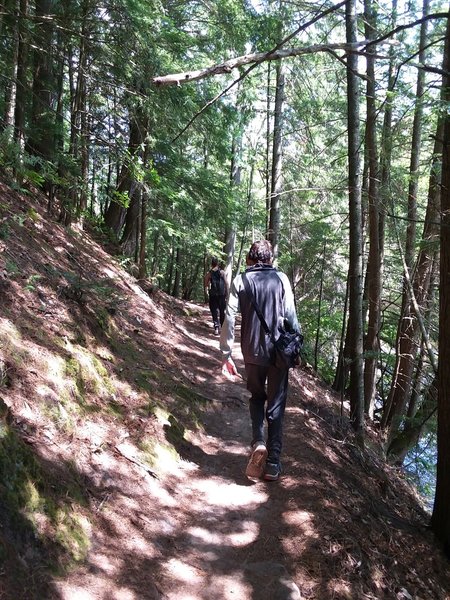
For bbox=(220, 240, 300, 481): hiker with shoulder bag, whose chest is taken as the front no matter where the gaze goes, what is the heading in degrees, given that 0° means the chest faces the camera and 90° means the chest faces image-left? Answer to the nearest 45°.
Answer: approximately 180°

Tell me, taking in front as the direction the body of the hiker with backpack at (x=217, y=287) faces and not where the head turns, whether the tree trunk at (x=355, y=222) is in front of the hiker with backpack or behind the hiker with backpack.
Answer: behind

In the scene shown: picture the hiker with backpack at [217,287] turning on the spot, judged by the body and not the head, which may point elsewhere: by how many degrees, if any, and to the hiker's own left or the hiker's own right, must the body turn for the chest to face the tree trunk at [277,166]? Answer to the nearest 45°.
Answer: approximately 45° to the hiker's own right

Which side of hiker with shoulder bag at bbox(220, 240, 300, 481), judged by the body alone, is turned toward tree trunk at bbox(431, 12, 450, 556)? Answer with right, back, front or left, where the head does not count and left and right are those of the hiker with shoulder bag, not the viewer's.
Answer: right

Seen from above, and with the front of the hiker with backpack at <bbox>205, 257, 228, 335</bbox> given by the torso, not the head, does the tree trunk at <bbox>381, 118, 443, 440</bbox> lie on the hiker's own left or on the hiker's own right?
on the hiker's own right

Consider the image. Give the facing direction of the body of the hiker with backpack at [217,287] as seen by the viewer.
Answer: away from the camera

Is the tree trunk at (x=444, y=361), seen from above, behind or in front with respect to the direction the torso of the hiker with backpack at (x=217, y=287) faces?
behind

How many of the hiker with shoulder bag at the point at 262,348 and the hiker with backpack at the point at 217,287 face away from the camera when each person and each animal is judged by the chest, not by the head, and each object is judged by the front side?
2

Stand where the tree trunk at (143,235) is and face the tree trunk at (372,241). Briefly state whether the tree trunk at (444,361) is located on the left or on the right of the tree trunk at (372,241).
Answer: right

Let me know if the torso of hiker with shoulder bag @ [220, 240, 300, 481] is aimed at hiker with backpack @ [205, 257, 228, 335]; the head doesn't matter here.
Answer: yes

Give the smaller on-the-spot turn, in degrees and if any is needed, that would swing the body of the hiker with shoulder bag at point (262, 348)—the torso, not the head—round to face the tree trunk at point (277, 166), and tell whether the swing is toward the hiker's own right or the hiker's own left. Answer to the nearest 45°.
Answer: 0° — they already face it
